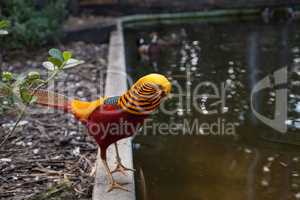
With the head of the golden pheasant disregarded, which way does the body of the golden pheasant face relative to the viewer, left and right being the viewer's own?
facing to the right of the viewer
